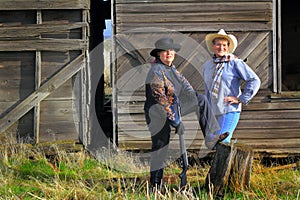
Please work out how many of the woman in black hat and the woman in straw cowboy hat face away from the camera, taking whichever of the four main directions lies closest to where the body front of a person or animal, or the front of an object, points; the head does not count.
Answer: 0

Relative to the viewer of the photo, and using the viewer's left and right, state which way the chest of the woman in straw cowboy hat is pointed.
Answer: facing the viewer and to the left of the viewer

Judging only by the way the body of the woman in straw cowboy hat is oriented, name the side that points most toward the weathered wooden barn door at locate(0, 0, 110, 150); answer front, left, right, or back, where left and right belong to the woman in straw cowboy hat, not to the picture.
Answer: right

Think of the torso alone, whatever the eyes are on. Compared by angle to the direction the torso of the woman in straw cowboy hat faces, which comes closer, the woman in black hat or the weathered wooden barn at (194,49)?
the woman in black hat

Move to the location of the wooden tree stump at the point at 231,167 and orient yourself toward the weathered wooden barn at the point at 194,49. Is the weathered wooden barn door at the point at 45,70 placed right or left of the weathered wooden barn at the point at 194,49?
left

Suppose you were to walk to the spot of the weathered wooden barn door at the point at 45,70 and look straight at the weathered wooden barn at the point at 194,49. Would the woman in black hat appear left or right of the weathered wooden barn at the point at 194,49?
right

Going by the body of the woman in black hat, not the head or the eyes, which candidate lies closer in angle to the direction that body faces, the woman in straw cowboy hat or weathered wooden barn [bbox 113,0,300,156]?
the woman in straw cowboy hat
